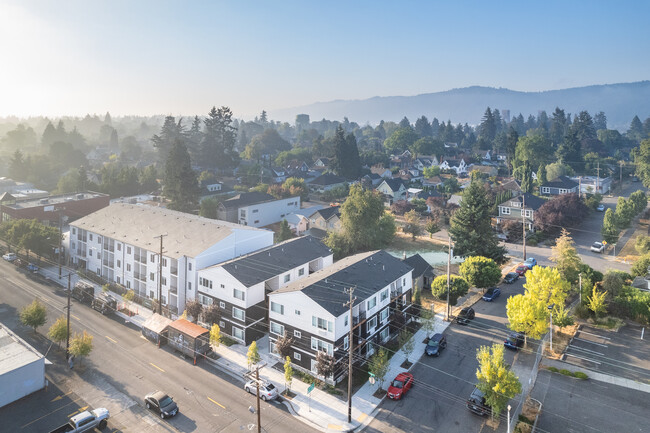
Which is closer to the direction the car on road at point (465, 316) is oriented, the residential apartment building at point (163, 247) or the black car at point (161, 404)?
the black car

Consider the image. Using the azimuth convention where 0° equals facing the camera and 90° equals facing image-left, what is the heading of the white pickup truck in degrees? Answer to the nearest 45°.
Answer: approximately 225°

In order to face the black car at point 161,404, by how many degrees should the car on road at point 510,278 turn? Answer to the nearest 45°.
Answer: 0° — it already faces it

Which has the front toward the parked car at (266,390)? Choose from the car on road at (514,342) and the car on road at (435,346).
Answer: the car on road at (435,346)

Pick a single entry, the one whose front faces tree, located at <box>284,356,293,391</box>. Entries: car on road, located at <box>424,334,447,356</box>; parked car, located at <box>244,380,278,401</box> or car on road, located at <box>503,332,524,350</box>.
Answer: car on road, located at <box>424,334,447,356</box>

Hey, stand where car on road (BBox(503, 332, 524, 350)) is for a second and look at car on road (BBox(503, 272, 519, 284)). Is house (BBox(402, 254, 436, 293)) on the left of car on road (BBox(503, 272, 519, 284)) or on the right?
left

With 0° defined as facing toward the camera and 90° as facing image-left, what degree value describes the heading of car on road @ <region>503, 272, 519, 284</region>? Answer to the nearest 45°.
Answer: approximately 45°

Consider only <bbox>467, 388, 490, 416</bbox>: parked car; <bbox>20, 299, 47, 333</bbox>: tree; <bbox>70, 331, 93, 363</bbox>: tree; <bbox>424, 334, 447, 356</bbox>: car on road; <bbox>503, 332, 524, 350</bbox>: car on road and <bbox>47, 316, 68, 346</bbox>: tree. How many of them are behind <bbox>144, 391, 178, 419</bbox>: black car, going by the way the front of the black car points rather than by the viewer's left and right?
3
